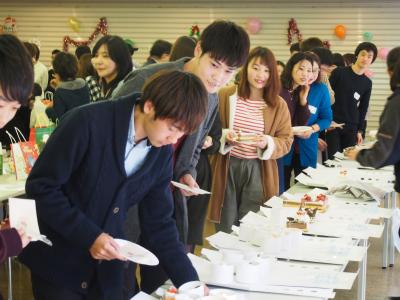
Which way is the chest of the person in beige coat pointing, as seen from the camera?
toward the camera

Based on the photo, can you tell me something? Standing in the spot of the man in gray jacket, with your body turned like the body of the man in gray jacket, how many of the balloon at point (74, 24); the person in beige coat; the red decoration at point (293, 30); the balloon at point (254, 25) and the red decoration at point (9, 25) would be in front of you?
0

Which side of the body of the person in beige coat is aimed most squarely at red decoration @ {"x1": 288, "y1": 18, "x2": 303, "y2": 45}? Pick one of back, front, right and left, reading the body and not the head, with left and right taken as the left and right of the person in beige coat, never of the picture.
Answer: back

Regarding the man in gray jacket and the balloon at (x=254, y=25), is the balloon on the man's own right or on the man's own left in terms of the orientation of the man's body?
on the man's own left

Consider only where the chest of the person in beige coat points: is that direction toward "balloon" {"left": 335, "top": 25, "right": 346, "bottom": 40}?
no

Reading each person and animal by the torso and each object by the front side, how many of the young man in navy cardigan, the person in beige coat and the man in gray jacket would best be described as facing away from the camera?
0

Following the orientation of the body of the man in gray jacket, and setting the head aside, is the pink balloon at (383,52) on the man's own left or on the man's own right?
on the man's own left

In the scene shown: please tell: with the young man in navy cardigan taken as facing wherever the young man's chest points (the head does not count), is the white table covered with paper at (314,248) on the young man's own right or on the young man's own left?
on the young man's own left

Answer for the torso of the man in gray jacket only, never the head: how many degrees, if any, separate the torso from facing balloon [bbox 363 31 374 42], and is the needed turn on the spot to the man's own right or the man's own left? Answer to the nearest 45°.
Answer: approximately 135° to the man's own left

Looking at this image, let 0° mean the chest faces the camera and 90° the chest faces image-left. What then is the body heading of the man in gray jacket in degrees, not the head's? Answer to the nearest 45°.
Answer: approximately 315°

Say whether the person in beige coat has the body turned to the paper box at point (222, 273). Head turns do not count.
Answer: yes

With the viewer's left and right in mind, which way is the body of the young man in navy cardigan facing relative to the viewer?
facing the viewer and to the right of the viewer

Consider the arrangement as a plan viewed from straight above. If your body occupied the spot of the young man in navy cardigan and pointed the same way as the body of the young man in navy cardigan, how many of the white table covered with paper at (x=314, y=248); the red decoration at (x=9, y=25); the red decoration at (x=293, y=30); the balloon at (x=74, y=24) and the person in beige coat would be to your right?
0

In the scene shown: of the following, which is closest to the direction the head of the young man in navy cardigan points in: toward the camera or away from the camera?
toward the camera

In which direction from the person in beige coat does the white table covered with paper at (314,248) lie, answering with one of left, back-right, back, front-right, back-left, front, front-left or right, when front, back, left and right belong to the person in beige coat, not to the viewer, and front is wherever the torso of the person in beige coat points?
front
